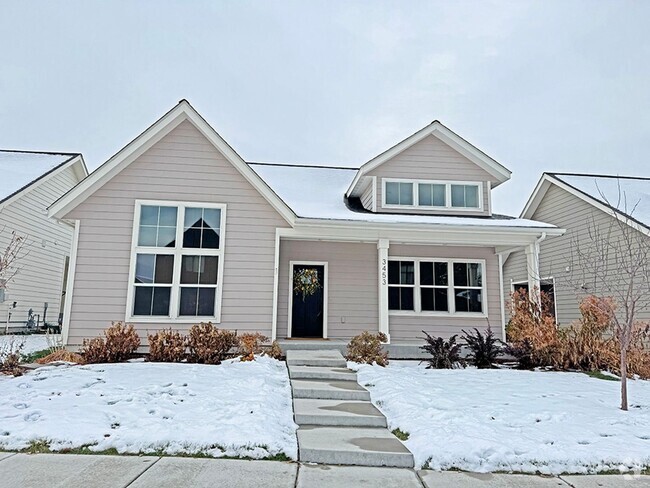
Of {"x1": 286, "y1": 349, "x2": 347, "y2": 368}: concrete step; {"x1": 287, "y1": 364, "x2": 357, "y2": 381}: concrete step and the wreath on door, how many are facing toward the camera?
3

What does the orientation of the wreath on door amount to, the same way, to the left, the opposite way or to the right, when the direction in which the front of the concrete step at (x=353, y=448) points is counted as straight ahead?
the same way

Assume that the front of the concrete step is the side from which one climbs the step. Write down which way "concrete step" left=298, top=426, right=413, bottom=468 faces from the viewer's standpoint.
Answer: facing the viewer

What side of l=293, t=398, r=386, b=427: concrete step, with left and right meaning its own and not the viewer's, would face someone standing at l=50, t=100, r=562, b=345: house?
back

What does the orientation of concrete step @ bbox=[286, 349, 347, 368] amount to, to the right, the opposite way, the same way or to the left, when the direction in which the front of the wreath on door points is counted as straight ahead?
the same way

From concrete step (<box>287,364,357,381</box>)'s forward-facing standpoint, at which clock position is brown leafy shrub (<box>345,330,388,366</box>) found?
The brown leafy shrub is roughly at 7 o'clock from the concrete step.

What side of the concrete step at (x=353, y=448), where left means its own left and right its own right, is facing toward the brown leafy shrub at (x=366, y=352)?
back

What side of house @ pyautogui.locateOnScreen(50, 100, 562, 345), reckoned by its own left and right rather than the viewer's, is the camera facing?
front

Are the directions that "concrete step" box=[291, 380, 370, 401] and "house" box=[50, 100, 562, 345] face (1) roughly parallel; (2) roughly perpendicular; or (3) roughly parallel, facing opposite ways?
roughly parallel

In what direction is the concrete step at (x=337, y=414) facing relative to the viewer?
toward the camera

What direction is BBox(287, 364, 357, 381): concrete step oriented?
toward the camera

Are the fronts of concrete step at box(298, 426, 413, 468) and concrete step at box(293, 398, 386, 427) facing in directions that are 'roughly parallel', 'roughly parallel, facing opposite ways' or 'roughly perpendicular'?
roughly parallel

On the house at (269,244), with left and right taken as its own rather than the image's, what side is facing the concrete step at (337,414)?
front

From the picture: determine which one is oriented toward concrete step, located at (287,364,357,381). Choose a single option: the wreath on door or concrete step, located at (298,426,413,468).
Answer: the wreath on door

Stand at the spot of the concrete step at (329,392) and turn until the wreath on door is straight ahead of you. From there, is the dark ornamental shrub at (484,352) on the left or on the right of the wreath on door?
right

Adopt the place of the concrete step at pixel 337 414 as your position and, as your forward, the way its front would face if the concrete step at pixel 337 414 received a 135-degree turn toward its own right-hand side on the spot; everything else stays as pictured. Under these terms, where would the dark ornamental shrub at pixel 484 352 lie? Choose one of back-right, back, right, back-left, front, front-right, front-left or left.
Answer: right

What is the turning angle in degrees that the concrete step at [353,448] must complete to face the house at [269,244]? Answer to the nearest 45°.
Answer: approximately 180°

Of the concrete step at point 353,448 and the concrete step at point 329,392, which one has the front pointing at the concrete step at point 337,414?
the concrete step at point 329,392

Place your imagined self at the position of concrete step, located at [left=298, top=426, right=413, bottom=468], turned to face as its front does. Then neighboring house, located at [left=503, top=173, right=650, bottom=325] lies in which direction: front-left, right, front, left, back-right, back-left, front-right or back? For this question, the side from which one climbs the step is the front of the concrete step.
back-left

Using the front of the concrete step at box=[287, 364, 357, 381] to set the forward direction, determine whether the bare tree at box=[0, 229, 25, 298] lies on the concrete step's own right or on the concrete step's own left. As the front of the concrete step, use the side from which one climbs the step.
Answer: on the concrete step's own right
